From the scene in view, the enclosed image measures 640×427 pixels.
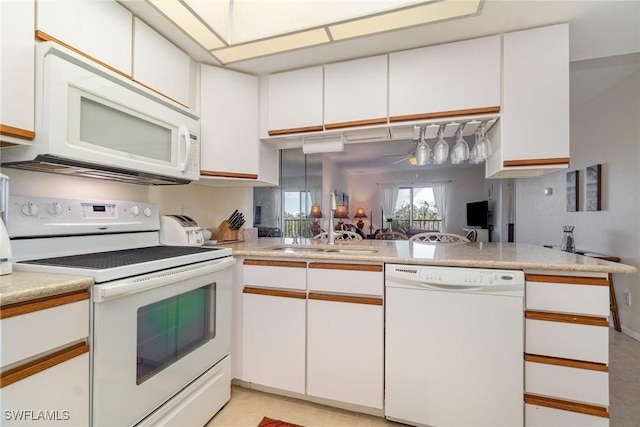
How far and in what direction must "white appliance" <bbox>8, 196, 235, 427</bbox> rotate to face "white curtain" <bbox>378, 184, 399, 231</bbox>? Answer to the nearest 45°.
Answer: approximately 90° to its left

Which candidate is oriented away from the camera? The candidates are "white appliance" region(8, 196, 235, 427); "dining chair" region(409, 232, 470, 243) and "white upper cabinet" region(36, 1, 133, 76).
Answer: the dining chair

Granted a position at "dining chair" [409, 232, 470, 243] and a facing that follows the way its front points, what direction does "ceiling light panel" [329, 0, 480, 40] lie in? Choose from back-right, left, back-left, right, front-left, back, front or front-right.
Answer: back

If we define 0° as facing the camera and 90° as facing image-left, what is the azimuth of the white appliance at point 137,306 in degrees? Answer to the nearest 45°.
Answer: approximately 315°

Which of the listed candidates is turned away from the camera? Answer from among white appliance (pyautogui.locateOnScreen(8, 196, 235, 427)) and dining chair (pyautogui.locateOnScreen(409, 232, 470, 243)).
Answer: the dining chair

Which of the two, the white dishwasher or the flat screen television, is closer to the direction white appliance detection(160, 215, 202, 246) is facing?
the white dishwasher

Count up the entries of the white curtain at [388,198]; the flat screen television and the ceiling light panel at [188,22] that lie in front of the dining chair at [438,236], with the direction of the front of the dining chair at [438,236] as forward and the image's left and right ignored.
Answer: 2

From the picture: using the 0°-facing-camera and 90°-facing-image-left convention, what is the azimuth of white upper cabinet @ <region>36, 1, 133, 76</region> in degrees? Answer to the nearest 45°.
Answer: approximately 315°
